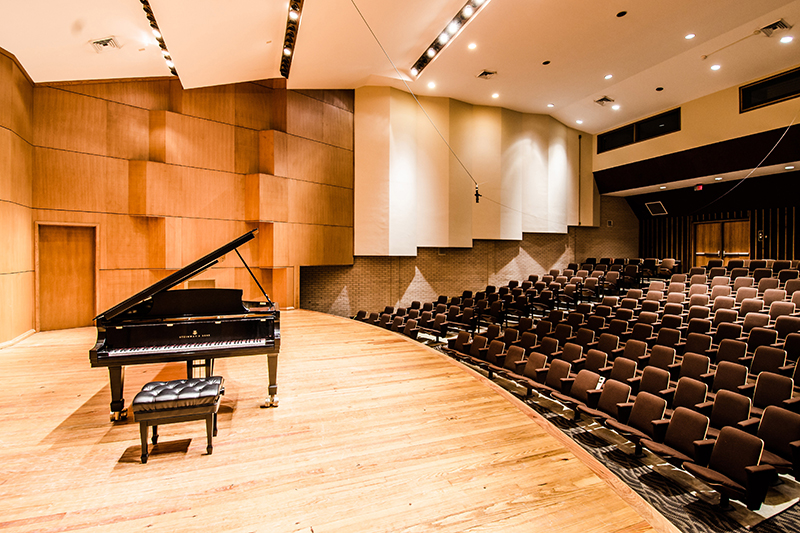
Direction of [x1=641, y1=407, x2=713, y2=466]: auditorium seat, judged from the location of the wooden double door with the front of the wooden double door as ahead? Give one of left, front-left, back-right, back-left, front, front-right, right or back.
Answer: front

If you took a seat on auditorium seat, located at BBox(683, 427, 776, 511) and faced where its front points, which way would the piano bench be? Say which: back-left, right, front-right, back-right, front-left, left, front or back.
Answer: front

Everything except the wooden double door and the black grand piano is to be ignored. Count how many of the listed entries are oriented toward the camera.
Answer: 2

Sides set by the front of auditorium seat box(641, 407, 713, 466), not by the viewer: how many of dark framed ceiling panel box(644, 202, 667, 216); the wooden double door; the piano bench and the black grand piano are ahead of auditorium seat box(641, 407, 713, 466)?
2

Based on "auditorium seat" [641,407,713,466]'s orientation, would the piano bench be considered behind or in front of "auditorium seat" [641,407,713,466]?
in front

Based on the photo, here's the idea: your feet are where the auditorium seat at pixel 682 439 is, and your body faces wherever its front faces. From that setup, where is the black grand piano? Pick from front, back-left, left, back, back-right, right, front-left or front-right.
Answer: front

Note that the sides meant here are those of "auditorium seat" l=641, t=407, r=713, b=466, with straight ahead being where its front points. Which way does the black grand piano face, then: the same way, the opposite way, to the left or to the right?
to the left

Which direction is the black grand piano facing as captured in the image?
toward the camera

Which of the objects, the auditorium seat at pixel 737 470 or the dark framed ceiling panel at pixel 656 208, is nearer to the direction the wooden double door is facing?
the auditorium seat

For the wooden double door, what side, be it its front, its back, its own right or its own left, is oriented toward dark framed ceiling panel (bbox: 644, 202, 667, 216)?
right

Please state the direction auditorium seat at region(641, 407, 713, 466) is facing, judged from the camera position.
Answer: facing the viewer and to the left of the viewer

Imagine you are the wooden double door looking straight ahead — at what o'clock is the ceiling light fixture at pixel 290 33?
The ceiling light fixture is roughly at 1 o'clock from the wooden double door.

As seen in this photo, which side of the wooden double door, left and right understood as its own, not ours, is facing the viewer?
front

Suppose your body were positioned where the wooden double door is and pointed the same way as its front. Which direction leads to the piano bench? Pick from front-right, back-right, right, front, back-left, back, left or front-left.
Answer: front
